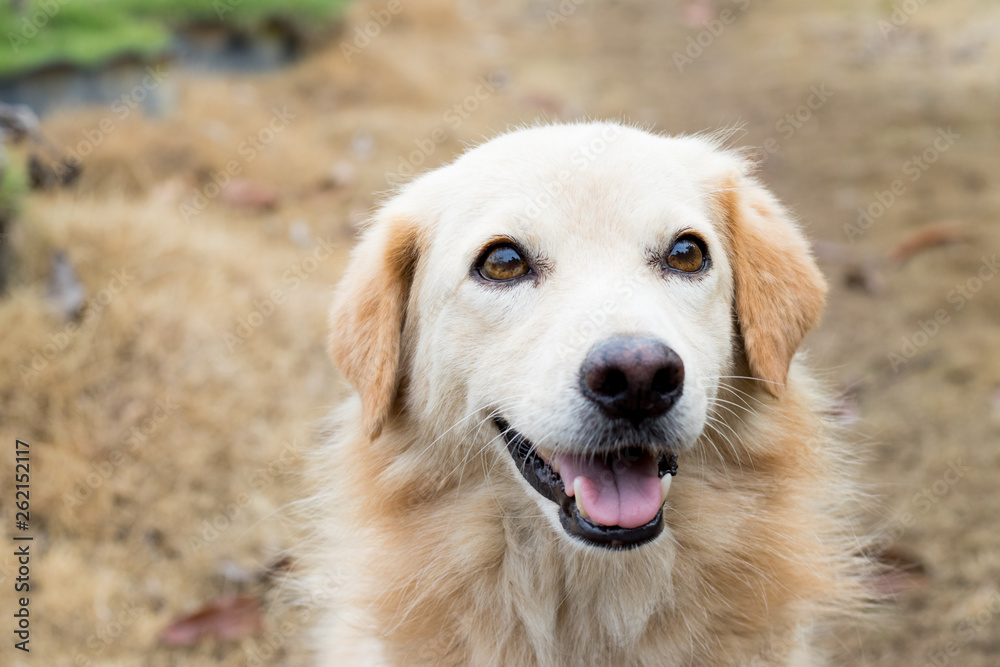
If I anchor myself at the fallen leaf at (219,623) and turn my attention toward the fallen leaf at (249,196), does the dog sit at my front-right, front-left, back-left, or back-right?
back-right

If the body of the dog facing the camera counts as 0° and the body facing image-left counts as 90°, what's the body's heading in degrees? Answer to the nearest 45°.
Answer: approximately 0°

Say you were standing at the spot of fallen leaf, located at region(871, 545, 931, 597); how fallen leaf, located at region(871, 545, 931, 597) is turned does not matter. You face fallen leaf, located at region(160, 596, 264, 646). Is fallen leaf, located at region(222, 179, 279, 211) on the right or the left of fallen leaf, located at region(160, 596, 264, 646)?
right

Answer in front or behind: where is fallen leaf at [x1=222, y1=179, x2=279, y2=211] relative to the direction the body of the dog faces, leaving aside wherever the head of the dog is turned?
behind

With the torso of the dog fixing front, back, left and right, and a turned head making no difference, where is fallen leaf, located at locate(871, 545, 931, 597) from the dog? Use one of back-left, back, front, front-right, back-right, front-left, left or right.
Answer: back-left
